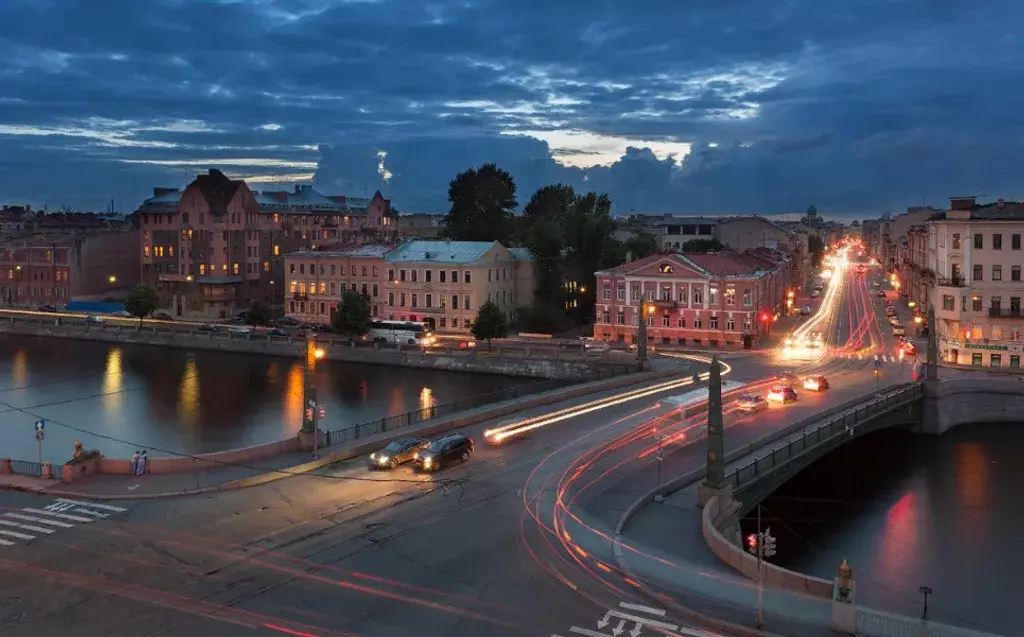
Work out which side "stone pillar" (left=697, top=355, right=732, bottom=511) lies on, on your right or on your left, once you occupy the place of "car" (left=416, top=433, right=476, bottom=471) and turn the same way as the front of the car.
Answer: on your left

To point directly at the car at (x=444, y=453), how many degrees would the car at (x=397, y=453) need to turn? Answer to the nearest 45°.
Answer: approximately 135° to its left

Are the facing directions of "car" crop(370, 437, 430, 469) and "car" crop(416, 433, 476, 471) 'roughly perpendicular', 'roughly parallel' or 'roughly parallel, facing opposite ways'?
roughly parallel

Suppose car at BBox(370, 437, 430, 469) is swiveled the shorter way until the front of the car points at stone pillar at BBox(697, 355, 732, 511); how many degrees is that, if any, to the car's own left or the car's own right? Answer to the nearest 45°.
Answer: approximately 90° to the car's own left

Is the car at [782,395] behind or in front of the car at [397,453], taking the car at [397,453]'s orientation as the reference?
behind

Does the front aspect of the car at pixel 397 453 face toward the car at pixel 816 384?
no

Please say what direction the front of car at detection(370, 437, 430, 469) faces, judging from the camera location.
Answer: facing the viewer and to the left of the viewer

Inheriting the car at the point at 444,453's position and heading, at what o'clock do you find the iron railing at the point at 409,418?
The iron railing is roughly at 4 o'clock from the car.

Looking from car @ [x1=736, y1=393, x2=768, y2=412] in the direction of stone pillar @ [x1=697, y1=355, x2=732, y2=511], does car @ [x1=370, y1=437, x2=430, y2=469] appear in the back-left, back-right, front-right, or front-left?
front-right

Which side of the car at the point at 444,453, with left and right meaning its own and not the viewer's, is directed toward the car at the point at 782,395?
back

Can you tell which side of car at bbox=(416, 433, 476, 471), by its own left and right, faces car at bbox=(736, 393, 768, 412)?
back

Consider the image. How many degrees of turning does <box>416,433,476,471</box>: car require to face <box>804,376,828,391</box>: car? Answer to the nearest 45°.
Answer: approximately 180°

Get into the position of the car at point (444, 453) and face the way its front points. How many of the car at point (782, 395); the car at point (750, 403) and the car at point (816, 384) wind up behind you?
3

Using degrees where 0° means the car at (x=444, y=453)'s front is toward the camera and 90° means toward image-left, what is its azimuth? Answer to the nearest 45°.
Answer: approximately 45°

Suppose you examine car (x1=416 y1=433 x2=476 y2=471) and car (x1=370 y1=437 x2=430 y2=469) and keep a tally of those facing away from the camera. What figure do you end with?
0
